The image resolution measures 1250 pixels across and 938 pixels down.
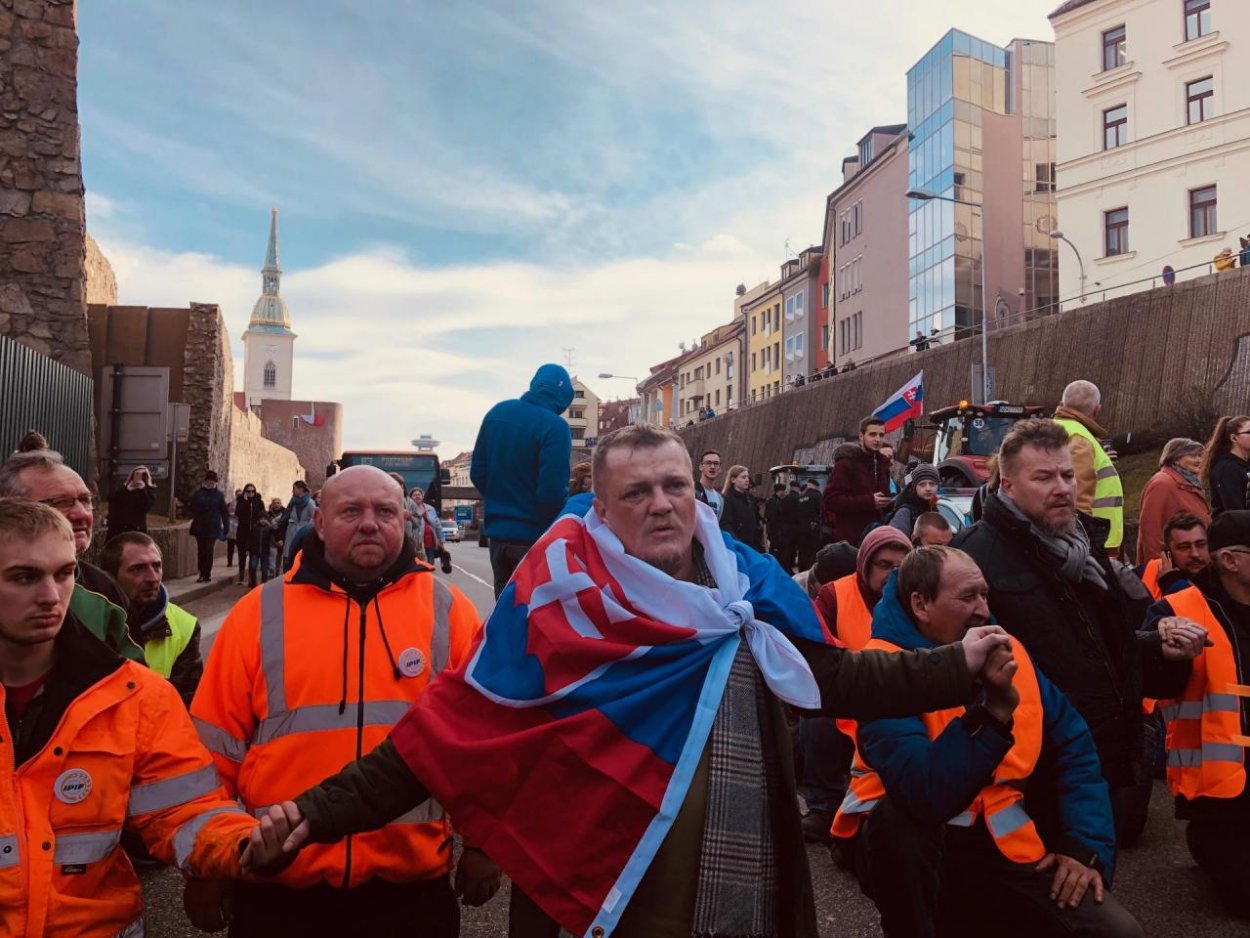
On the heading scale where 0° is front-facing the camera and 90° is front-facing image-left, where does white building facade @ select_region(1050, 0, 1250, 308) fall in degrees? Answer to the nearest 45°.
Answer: approximately 45°

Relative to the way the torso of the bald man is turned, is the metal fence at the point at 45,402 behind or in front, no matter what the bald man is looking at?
behind

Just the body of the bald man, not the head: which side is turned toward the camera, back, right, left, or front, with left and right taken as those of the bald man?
front

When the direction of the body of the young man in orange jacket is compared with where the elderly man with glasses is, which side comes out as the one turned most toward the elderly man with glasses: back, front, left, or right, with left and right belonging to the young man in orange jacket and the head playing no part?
back

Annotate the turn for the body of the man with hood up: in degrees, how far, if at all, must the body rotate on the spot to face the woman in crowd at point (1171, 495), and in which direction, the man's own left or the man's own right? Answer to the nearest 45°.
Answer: approximately 45° to the man's own right

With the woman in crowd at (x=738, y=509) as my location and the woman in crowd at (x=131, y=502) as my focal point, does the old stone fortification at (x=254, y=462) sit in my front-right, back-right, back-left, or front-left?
front-right

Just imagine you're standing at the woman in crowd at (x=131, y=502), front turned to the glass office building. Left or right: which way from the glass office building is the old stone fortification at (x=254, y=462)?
left

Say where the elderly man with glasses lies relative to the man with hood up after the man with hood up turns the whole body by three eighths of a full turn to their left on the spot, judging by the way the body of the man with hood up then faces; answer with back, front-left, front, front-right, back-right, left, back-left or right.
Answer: front-left

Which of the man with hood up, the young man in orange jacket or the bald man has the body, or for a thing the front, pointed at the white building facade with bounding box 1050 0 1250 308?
the man with hood up

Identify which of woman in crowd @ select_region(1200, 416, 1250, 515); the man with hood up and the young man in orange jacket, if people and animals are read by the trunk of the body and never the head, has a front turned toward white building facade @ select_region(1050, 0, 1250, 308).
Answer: the man with hood up

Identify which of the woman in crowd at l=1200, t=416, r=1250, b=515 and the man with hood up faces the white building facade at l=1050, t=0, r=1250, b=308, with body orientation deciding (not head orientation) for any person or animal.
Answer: the man with hood up

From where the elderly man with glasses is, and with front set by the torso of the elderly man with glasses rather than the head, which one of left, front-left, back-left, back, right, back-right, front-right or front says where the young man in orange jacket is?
front-right

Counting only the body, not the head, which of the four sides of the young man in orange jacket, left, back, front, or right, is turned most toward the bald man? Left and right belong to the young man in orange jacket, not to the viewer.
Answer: left
